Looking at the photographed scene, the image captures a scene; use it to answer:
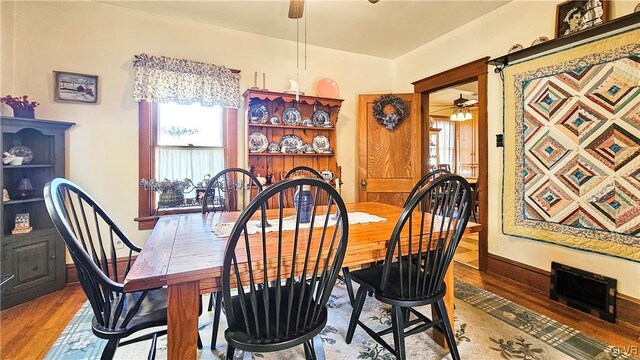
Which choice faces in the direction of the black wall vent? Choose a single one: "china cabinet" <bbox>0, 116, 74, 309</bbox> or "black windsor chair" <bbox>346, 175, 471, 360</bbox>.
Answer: the china cabinet

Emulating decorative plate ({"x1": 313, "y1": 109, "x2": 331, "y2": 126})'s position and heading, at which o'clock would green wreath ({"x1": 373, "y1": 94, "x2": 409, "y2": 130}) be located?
The green wreath is roughly at 9 o'clock from the decorative plate.

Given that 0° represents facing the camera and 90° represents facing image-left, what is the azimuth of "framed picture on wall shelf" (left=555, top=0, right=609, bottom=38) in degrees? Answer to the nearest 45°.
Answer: approximately 45°

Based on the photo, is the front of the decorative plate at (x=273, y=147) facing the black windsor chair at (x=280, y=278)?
yes

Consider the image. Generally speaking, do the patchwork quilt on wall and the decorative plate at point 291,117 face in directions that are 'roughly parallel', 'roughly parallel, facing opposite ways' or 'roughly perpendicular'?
roughly perpendicular

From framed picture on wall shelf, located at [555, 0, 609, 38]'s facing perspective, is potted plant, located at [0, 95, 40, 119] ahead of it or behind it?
ahead

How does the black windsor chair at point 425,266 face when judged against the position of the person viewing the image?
facing away from the viewer and to the left of the viewer

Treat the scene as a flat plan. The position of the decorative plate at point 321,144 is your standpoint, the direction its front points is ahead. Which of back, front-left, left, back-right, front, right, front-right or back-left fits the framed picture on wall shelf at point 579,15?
front-left
